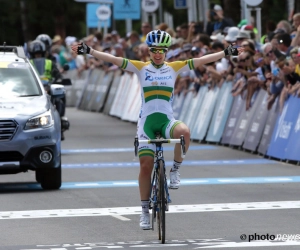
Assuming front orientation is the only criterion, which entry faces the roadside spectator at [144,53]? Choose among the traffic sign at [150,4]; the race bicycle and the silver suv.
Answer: the traffic sign

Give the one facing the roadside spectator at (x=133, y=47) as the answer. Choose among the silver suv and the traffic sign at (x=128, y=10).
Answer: the traffic sign

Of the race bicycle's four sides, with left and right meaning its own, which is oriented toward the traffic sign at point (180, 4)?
back

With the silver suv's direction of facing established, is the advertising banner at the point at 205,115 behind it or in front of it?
behind

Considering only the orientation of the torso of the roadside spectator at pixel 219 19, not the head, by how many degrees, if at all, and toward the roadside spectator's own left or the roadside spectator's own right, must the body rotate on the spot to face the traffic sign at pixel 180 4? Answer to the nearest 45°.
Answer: approximately 135° to the roadside spectator's own right

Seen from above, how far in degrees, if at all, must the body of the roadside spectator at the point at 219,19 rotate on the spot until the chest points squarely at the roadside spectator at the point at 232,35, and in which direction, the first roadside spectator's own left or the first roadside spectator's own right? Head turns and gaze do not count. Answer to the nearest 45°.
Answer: approximately 45° to the first roadside spectator's own left

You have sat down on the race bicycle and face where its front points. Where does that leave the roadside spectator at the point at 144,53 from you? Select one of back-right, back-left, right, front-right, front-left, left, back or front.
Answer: back
